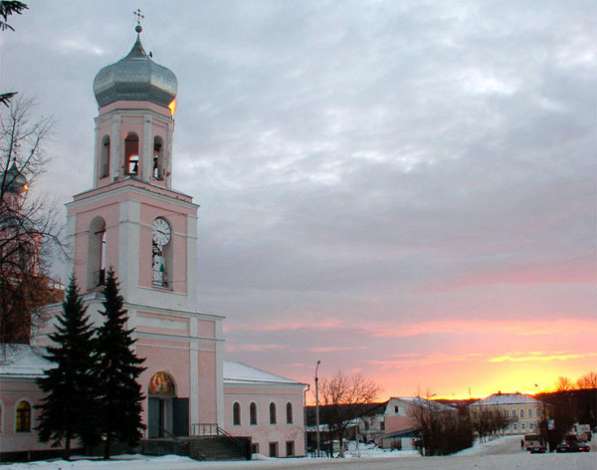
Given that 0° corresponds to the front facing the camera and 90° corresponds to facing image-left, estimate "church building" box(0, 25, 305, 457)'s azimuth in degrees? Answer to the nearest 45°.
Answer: approximately 315°
